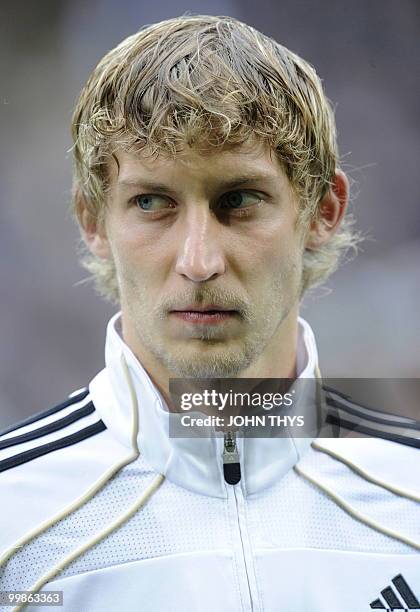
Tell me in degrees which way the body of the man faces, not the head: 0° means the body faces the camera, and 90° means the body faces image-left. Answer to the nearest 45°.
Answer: approximately 0°
